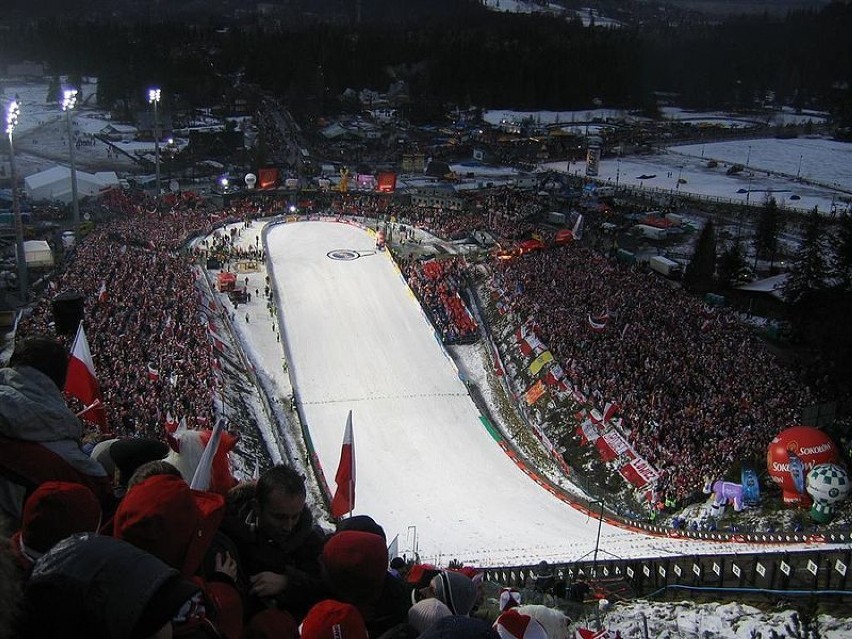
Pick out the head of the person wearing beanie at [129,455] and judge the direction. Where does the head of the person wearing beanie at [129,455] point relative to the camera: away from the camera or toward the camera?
away from the camera

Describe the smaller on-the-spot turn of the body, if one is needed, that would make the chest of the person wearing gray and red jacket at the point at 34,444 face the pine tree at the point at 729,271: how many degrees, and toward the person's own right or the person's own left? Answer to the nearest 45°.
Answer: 0° — they already face it

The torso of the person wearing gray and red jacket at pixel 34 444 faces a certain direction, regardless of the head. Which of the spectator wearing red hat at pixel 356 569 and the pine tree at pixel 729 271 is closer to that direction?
the pine tree

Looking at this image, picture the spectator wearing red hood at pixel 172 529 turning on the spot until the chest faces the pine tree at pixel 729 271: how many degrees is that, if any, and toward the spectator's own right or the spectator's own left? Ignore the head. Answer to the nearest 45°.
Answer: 0° — they already face it

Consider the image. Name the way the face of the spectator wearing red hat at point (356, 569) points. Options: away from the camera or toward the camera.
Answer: away from the camera

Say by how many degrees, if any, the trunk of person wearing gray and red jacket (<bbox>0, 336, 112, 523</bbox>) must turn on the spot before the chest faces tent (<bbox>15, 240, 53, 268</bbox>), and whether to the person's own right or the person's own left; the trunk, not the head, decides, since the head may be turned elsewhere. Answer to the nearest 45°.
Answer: approximately 45° to the person's own left

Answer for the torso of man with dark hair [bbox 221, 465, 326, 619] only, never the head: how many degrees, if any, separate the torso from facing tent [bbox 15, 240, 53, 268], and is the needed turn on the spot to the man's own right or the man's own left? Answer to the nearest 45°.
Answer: approximately 180°

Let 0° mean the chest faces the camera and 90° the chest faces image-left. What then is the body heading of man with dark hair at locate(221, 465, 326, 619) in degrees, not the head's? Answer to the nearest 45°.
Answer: approximately 0°

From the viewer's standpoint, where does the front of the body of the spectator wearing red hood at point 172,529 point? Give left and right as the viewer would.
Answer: facing away from the viewer and to the right of the viewer

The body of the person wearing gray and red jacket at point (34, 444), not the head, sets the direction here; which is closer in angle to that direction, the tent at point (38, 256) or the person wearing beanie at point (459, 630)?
the tent

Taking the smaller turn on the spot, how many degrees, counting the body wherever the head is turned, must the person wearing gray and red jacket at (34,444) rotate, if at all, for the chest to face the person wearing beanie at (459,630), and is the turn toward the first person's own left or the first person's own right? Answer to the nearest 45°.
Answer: approximately 90° to the first person's own right

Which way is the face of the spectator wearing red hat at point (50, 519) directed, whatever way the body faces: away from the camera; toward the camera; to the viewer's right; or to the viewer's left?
away from the camera

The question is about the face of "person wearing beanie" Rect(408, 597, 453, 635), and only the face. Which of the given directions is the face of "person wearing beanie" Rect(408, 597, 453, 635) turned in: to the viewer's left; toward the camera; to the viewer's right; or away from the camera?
away from the camera

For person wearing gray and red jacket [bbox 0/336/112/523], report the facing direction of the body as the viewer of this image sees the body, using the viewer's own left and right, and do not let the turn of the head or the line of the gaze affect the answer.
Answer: facing away from the viewer and to the right of the viewer

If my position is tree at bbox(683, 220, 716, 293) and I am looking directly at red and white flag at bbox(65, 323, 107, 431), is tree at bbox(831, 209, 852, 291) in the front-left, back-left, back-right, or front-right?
back-left

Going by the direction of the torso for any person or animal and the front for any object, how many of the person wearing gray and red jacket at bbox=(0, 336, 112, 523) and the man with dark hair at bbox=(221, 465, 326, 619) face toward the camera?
1
